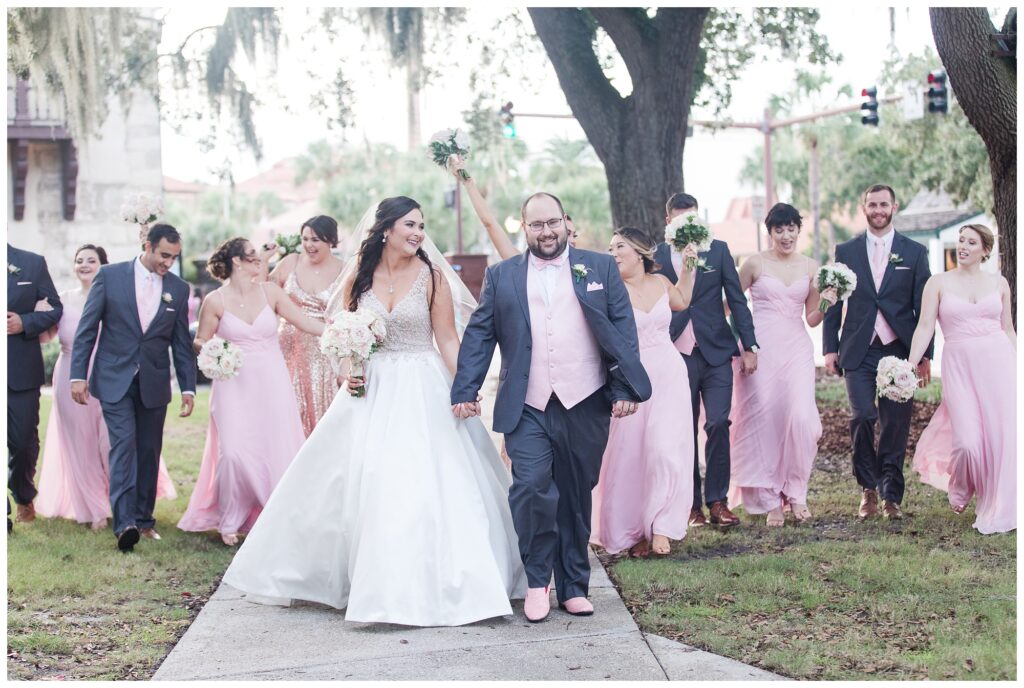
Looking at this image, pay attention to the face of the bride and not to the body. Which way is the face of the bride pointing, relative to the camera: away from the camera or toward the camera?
toward the camera

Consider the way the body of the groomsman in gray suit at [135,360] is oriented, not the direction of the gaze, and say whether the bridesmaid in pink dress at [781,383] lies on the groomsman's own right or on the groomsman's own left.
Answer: on the groomsman's own left

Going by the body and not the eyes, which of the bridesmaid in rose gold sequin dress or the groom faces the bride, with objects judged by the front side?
the bridesmaid in rose gold sequin dress

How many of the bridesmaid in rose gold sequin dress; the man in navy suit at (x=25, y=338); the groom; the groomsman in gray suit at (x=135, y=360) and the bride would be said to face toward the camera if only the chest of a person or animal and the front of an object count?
5

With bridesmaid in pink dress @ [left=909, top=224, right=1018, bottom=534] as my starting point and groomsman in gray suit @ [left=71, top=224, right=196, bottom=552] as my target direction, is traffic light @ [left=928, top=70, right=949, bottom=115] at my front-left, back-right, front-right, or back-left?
back-right

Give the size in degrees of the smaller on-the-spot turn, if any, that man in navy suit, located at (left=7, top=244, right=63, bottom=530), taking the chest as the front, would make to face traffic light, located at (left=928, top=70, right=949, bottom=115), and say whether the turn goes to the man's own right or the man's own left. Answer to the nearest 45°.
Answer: approximately 135° to the man's own left

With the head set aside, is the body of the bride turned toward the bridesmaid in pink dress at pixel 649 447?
no

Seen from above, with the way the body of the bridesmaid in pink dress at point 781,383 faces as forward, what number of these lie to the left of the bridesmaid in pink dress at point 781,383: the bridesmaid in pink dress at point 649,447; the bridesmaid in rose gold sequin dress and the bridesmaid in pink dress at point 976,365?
1

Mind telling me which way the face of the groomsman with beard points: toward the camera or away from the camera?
toward the camera

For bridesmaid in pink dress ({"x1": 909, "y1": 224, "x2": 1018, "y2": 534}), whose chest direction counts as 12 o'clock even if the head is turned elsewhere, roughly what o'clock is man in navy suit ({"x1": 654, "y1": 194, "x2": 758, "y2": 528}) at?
The man in navy suit is roughly at 3 o'clock from the bridesmaid in pink dress.

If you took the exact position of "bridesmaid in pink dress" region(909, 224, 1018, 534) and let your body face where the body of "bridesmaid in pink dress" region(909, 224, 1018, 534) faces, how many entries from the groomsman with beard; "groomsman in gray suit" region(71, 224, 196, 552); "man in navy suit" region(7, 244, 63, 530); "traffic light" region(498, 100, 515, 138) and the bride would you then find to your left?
0

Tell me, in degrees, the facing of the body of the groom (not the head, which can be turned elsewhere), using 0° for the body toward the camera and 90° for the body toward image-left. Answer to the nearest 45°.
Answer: approximately 0°

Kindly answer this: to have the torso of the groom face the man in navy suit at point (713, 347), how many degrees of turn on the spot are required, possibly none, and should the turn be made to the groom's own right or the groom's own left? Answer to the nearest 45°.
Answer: approximately 135° to the groom's own left

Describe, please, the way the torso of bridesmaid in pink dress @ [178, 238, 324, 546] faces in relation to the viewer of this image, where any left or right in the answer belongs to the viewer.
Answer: facing the viewer

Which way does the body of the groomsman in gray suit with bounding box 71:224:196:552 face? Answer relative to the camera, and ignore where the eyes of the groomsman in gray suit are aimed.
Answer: toward the camera

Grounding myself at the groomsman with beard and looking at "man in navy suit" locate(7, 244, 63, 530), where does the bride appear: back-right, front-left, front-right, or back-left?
front-left

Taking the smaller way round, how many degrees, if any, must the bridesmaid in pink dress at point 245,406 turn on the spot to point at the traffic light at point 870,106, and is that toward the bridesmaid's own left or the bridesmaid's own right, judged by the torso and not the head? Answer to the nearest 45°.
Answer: approximately 135° to the bridesmaid's own left
